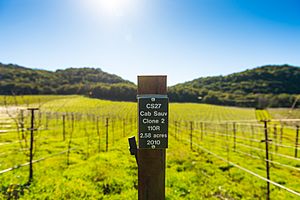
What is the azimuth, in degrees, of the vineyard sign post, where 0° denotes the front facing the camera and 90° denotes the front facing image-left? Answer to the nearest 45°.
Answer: approximately 0°
